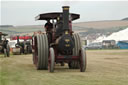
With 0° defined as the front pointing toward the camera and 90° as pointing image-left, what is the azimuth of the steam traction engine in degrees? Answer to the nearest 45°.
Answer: approximately 0°
